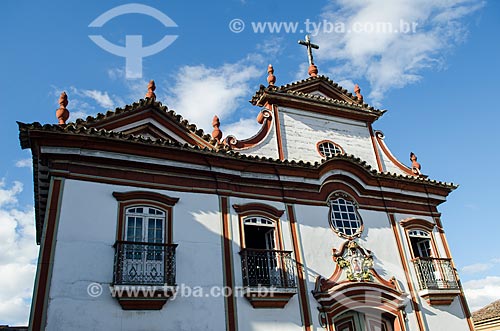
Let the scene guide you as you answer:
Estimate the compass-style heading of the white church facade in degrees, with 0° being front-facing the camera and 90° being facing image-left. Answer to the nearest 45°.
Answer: approximately 315°
